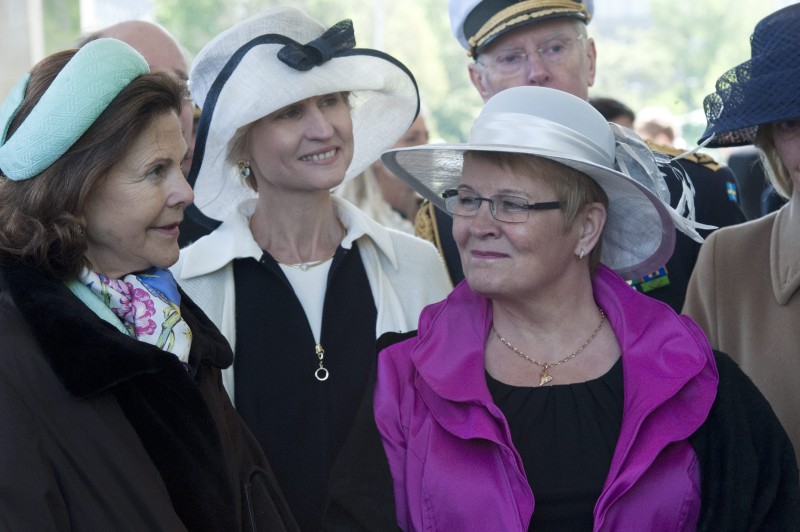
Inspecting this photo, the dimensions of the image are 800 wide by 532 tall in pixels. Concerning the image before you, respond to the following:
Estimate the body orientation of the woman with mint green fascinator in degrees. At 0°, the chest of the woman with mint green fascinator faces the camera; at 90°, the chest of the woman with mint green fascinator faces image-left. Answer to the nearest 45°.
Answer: approximately 315°

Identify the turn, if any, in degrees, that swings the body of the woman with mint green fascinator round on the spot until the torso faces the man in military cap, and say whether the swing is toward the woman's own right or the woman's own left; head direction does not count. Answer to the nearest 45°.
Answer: approximately 90° to the woman's own left

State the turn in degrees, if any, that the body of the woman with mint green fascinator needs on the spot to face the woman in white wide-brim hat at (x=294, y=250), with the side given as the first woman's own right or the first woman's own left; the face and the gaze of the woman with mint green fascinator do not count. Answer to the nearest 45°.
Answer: approximately 90° to the first woman's own left

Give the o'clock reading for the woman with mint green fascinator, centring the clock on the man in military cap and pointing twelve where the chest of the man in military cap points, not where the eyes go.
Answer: The woman with mint green fascinator is roughly at 1 o'clock from the man in military cap.

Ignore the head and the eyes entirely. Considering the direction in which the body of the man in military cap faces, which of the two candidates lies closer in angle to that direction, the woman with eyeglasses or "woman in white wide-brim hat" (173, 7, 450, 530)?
the woman with eyeglasses

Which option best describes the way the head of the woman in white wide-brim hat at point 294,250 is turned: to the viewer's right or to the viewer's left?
to the viewer's right

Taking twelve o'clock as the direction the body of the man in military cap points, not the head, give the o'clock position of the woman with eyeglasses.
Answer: The woman with eyeglasses is roughly at 12 o'clock from the man in military cap.

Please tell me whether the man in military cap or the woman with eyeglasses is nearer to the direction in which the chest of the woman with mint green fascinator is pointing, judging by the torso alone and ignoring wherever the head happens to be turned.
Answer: the woman with eyeglasses

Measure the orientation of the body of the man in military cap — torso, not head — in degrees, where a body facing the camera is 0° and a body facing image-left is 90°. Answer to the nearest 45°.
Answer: approximately 0°

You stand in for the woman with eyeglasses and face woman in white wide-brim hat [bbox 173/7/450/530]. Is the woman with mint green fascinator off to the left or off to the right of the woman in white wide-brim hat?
left
